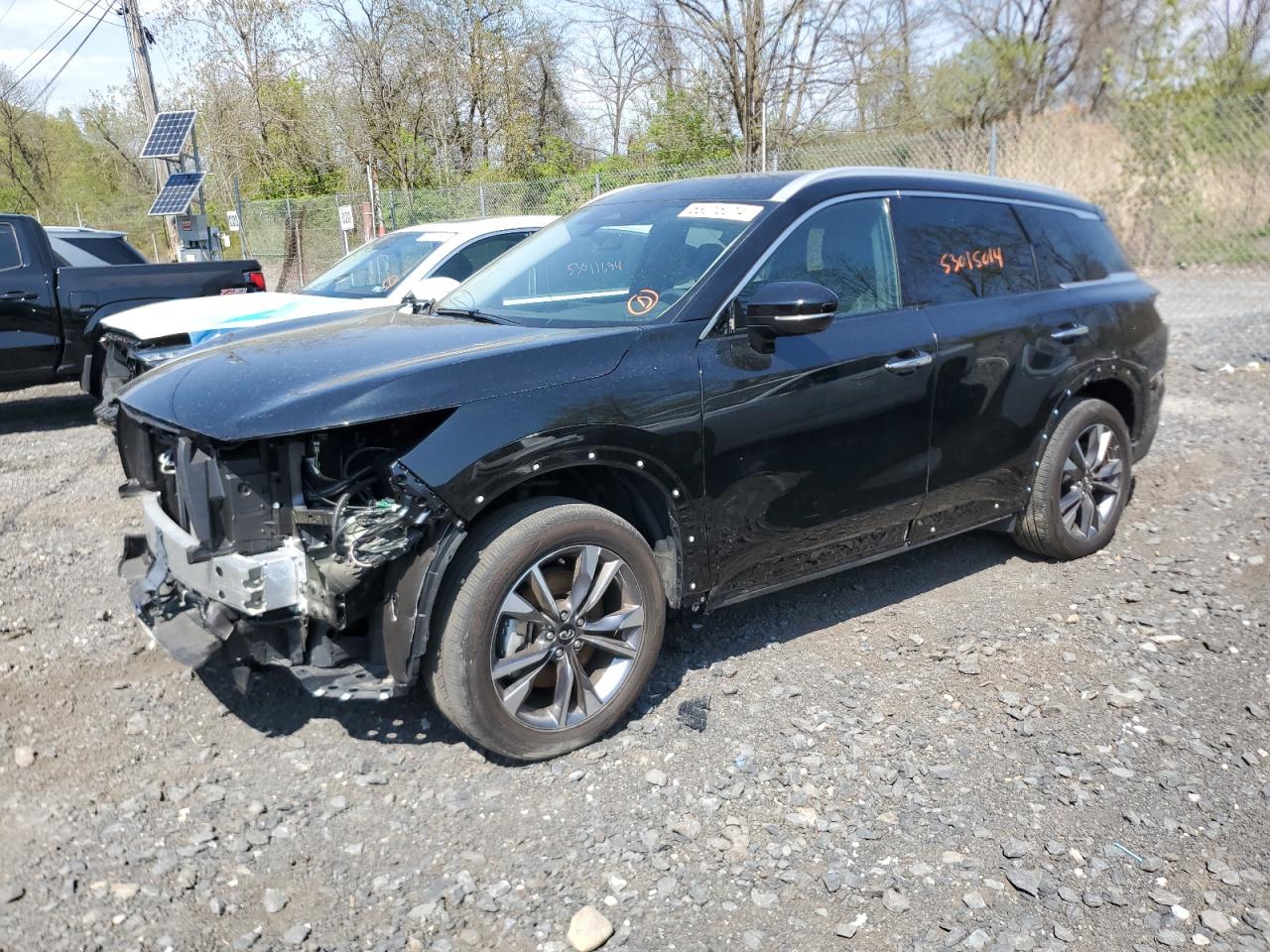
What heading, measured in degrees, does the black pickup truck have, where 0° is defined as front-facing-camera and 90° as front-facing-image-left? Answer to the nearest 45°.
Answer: approximately 90°

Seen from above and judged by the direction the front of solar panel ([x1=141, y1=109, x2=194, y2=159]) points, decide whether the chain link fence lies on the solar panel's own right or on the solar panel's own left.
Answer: on the solar panel's own left

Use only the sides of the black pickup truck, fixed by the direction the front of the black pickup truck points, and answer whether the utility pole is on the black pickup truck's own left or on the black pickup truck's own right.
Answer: on the black pickup truck's own right

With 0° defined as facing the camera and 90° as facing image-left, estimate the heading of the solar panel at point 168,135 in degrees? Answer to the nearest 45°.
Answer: approximately 45°

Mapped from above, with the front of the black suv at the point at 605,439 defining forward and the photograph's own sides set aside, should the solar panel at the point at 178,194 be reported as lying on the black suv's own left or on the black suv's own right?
on the black suv's own right

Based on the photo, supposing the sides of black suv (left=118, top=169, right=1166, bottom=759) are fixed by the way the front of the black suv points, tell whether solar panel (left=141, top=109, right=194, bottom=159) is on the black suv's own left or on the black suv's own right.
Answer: on the black suv's own right

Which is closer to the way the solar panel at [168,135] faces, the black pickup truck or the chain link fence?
the black pickup truck

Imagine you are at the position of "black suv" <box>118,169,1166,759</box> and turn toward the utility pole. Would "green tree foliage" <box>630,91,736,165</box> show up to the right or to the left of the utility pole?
right

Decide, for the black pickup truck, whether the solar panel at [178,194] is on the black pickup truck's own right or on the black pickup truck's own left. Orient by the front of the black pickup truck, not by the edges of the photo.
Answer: on the black pickup truck's own right

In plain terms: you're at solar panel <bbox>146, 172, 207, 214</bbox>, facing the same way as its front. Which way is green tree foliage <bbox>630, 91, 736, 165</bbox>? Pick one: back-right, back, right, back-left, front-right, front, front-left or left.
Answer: back-left
